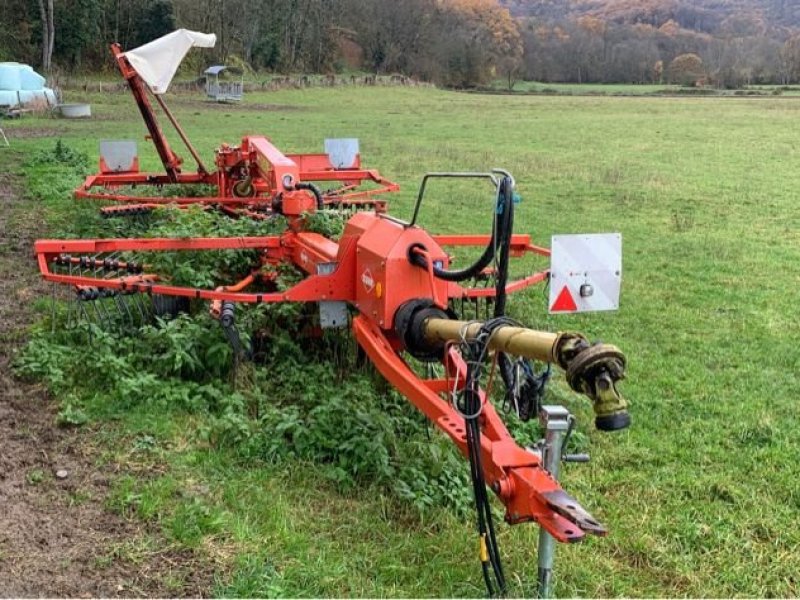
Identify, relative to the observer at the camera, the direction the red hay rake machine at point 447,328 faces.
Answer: facing the viewer and to the right of the viewer

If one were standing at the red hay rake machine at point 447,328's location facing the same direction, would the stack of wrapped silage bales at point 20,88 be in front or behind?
behind
